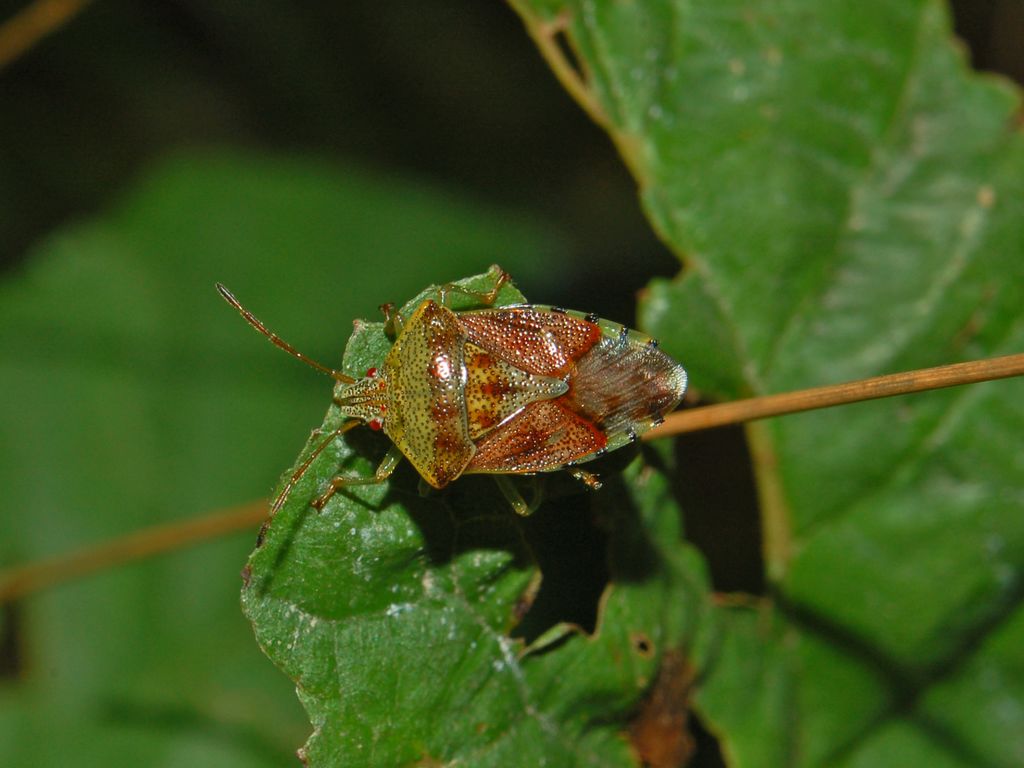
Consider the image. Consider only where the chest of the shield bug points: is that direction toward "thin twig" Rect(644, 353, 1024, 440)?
no

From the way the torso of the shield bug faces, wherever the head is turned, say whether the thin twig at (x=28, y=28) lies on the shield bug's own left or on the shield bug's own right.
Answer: on the shield bug's own right

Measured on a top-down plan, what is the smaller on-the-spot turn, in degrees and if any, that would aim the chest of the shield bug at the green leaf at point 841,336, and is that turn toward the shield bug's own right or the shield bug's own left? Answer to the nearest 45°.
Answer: approximately 180°

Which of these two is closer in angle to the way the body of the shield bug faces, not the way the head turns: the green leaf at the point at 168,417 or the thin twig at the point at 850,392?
the green leaf

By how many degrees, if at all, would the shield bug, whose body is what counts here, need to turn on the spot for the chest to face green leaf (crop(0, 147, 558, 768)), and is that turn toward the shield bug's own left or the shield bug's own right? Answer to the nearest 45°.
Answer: approximately 45° to the shield bug's own right

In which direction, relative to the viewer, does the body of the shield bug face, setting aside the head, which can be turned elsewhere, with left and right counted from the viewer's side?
facing to the left of the viewer
